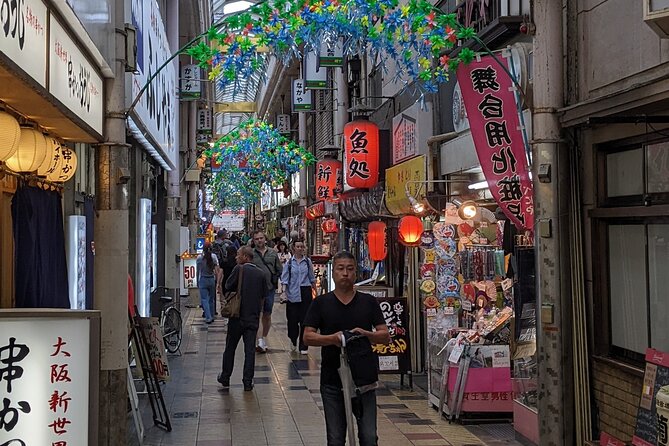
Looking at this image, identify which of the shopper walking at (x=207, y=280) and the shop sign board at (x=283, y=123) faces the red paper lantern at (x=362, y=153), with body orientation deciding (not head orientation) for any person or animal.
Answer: the shop sign board

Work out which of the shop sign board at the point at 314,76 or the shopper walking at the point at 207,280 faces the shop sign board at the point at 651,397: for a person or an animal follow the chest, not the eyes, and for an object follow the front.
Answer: the shop sign board at the point at 314,76

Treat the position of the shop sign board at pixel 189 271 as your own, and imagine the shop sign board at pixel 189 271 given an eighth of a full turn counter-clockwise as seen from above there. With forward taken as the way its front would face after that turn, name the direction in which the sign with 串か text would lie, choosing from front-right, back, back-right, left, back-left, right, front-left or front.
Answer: front-right

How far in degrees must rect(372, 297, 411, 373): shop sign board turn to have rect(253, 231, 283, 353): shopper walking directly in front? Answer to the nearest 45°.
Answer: approximately 135° to its right

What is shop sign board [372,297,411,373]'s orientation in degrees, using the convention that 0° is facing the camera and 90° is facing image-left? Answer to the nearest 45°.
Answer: approximately 0°

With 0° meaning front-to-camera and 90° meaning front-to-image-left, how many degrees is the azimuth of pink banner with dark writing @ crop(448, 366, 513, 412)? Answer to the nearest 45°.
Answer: approximately 0°

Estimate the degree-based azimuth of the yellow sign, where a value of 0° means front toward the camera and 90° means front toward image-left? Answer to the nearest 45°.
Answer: approximately 45°

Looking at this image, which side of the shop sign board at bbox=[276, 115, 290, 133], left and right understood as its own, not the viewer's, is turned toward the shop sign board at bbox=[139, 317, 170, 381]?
front

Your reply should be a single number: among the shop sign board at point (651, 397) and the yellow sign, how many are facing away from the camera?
0
